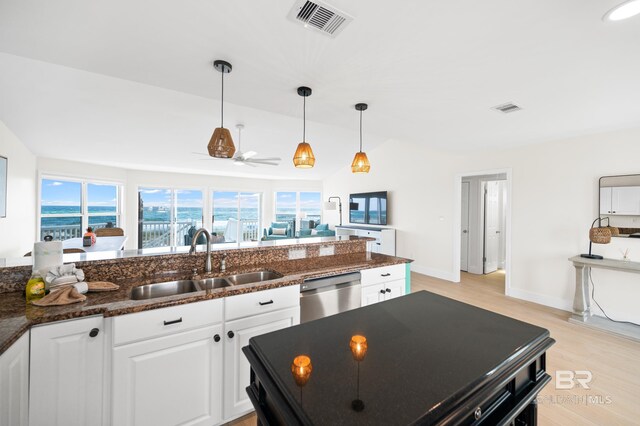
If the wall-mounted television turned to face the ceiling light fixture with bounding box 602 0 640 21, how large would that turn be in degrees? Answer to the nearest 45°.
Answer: approximately 45° to its left

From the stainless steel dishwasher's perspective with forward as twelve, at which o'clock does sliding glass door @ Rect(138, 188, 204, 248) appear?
The sliding glass door is roughly at 6 o'clock from the stainless steel dishwasher.

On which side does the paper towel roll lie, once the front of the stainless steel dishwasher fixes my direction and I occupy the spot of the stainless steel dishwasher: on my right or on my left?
on my right

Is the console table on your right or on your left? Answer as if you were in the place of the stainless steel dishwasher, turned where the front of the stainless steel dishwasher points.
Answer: on your left

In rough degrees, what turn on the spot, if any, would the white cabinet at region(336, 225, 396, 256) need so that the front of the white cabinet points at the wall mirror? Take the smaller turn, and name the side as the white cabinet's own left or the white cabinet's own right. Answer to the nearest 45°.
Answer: approximately 90° to the white cabinet's own left

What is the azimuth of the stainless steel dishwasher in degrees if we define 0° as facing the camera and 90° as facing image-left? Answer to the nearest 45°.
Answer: approximately 315°

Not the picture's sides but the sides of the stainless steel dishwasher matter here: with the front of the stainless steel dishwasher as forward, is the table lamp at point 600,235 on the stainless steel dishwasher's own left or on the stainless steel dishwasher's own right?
on the stainless steel dishwasher's own left

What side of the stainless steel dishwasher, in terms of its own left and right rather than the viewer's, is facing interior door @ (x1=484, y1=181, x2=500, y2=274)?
left

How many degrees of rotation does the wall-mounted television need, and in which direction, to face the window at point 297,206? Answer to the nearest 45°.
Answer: approximately 90° to its right
